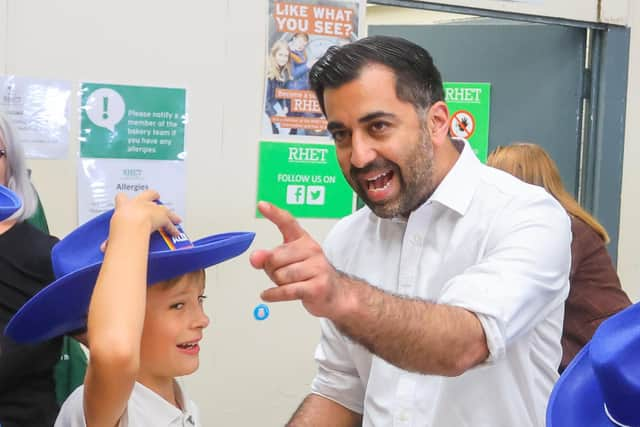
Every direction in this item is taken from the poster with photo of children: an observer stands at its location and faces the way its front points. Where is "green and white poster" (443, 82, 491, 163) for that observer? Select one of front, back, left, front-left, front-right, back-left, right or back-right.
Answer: back-left

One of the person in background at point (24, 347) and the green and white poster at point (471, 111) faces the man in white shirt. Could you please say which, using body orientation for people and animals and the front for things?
the green and white poster

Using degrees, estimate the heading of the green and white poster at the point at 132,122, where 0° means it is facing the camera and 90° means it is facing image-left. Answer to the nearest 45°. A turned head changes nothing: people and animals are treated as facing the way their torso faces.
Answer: approximately 0°

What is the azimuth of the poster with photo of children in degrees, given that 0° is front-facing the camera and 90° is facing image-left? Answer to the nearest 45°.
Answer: approximately 0°

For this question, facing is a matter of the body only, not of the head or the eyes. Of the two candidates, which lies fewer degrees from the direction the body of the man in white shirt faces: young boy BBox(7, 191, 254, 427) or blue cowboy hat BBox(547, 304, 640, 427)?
the young boy

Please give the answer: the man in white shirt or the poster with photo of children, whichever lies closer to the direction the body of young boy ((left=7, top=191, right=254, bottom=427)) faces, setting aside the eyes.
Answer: the man in white shirt
